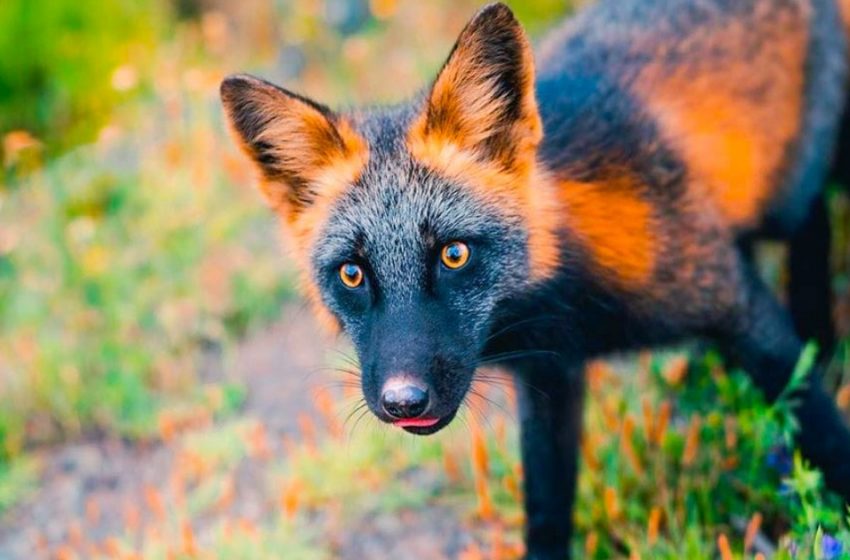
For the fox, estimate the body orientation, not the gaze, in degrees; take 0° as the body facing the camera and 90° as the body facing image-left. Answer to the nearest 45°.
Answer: approximately 45°
